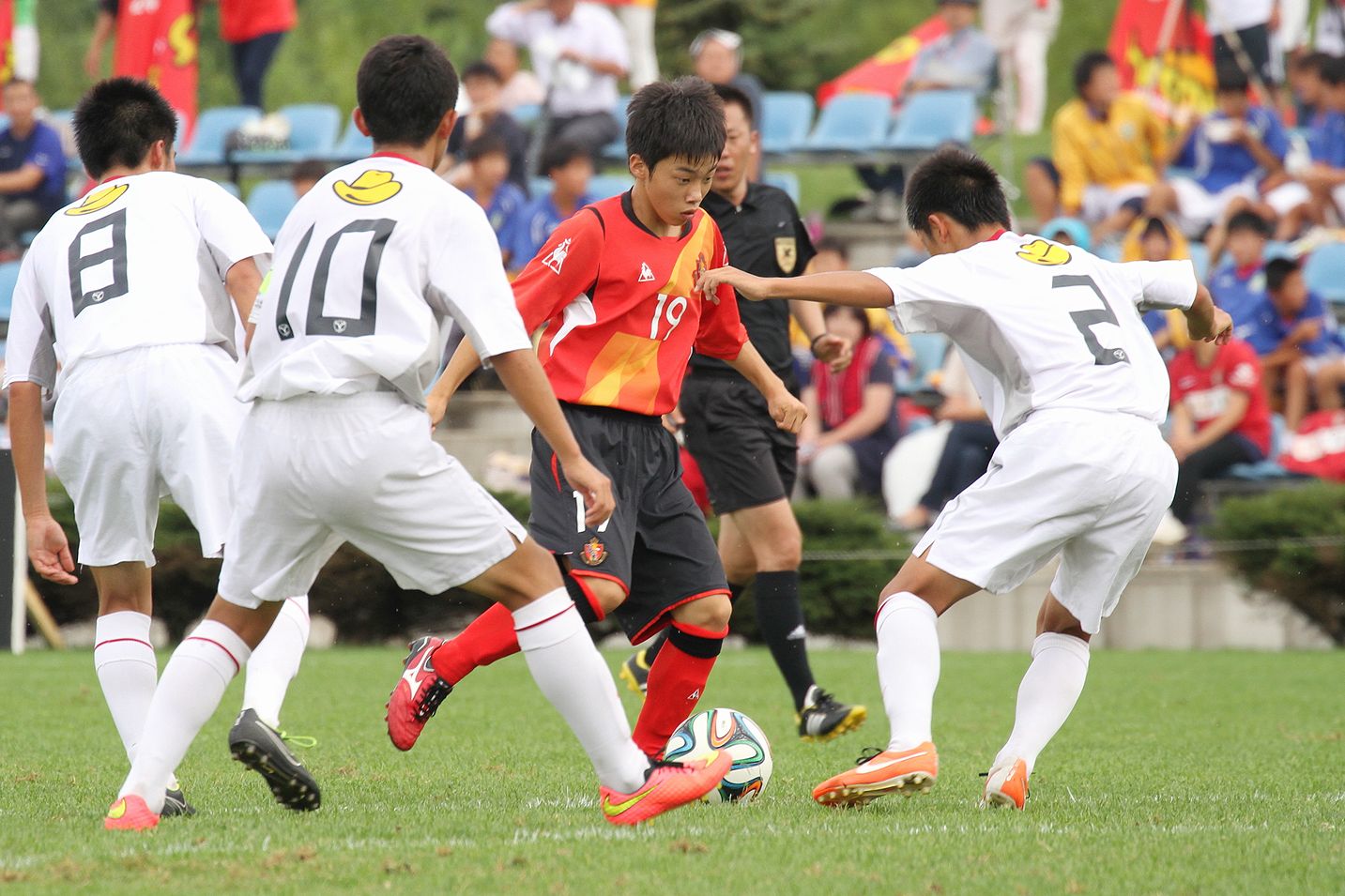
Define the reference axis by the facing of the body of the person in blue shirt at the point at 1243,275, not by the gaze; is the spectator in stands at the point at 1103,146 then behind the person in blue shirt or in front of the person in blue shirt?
behind

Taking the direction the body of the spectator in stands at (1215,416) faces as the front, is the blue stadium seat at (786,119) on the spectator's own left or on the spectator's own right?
on the spectator's own right

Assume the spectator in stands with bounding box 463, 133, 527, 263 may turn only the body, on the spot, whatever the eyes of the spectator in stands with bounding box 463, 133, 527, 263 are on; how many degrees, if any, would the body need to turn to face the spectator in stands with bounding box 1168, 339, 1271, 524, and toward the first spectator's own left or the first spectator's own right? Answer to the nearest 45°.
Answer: approximately 45° to the first spectator's own left

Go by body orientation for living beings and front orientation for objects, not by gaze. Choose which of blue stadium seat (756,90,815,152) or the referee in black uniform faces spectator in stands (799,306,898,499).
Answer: the blue stadium seat

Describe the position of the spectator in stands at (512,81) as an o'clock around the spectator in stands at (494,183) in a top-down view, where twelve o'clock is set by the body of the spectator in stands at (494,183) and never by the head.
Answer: the spectator in stands at (512,81) is roughly at 6 o'clock from the spectator in stands at (494,183).

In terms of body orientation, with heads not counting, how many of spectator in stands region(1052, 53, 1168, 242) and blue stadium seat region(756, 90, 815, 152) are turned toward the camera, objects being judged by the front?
2

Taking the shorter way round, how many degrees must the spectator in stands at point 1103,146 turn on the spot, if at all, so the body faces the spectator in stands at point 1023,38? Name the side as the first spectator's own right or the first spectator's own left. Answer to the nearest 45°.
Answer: approximately 180°

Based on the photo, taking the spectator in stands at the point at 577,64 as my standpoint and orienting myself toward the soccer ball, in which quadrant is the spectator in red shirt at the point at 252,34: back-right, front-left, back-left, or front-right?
back-right

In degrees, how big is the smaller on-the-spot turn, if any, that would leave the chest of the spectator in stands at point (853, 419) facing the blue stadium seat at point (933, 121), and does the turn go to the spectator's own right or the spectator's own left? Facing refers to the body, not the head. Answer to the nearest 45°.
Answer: approximately 135° to the spectator's own right

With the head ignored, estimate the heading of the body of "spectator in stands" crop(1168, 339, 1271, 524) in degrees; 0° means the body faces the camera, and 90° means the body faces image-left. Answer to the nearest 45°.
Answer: approximately 45°
